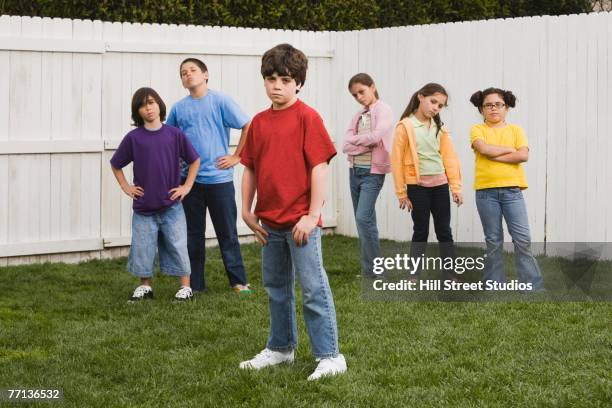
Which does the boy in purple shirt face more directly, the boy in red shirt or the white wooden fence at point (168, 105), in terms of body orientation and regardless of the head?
the boy in red shirt

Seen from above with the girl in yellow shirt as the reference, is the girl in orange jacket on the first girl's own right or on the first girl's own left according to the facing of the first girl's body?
on the first girl's own right

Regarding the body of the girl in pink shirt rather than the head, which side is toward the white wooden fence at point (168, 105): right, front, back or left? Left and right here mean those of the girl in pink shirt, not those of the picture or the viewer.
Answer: right

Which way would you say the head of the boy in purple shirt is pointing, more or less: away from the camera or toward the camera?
toward the camera

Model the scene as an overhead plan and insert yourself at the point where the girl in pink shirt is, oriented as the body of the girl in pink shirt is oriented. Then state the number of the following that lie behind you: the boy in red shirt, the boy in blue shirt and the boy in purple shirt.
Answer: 0

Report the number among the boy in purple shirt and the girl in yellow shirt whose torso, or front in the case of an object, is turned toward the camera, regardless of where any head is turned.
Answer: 2

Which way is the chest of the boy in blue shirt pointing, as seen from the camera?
toward the camera

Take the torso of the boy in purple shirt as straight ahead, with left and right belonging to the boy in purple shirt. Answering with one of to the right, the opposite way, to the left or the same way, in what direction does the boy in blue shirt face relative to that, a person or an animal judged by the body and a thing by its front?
the same way

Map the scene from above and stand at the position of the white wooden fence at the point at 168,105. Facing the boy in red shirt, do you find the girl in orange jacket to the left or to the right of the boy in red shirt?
left

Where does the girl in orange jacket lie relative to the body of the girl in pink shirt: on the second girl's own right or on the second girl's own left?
on the second girl's own left

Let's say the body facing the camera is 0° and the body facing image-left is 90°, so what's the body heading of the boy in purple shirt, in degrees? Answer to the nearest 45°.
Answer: approximately 0°

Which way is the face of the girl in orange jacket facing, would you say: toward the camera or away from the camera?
toward the camera

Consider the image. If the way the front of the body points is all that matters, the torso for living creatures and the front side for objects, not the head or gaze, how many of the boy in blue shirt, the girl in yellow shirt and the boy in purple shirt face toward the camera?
3

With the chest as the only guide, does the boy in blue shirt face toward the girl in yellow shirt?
no

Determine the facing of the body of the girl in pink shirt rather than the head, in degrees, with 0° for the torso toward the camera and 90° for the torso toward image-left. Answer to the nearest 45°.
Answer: approximately 45°

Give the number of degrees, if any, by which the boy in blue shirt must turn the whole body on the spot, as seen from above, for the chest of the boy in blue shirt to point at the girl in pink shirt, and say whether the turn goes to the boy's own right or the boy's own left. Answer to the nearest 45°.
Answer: approximately 90° to the boy's own left

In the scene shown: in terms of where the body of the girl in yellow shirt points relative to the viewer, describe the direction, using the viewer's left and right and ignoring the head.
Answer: facing the viewer

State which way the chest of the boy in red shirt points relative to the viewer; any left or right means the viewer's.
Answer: facing the viewer and to the left of the viewer

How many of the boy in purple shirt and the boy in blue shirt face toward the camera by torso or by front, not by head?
2

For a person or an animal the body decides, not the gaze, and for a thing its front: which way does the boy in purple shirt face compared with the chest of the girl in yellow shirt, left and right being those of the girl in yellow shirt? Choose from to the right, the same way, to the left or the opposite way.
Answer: the same way
